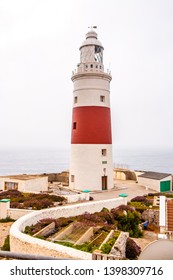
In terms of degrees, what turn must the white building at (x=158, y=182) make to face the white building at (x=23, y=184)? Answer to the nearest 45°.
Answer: approximately 90° to its right

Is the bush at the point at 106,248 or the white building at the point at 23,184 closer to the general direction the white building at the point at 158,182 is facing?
the bush

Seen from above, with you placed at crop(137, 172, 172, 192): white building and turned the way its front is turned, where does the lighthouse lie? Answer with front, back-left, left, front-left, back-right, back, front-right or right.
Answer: right

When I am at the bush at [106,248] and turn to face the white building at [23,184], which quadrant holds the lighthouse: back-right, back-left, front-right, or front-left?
front-right

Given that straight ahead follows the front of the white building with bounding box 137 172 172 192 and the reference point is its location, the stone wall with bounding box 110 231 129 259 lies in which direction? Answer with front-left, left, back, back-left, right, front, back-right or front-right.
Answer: front-right

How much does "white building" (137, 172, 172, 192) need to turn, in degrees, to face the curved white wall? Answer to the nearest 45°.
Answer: approximately 45° to its right

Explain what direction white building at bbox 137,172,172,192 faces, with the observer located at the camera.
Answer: facing the viewer and to the right of the viewer

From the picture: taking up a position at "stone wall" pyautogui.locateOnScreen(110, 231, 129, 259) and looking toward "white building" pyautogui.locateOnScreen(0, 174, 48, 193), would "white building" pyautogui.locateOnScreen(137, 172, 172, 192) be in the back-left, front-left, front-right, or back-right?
front-right

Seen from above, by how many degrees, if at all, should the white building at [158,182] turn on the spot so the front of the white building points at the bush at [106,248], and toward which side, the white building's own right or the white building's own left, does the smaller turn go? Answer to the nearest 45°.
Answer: approximately 45° to the white building's own right

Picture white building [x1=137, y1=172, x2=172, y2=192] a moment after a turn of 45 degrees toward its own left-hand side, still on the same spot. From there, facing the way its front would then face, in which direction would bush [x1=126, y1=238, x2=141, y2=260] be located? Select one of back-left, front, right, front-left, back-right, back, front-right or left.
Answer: right

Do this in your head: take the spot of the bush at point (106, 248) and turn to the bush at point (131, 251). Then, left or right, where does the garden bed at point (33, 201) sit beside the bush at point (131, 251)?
left

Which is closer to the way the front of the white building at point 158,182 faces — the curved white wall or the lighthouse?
the curved white wall

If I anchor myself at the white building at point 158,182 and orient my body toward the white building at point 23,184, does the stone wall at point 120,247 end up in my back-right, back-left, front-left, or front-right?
front-left

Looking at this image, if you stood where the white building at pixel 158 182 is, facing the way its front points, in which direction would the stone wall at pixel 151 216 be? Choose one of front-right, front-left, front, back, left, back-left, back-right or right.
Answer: front-right

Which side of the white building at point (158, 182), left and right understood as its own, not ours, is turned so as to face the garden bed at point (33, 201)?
right
